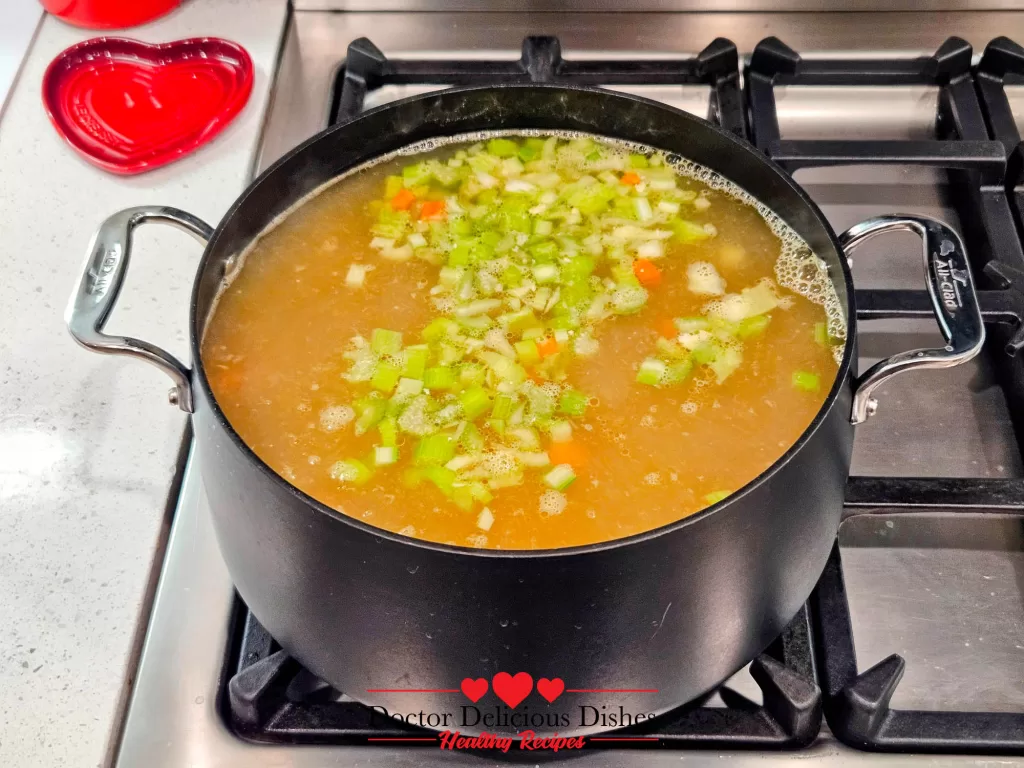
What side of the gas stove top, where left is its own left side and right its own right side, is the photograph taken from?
front

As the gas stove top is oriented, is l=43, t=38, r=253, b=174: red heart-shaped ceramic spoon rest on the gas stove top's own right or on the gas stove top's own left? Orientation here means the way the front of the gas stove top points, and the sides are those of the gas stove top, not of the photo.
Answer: on the gas stove top's own right
